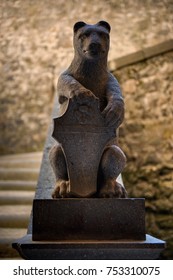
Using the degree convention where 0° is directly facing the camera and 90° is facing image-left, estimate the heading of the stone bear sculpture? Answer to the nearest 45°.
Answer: approximately 0°
